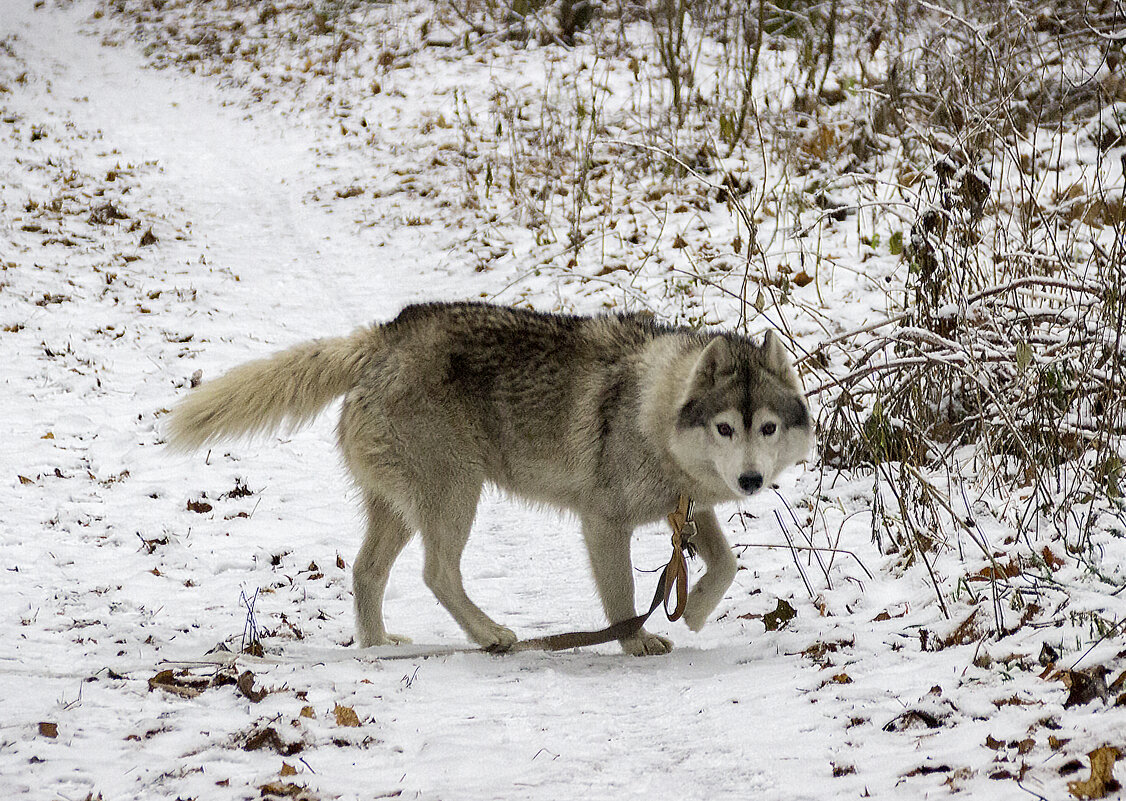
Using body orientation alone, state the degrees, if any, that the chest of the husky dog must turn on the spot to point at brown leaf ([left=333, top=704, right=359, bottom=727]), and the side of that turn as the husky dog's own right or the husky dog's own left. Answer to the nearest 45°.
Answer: approximately 90° to the husky dog's own right

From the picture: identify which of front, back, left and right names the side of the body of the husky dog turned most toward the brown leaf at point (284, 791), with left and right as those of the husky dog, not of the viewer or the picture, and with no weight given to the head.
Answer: right

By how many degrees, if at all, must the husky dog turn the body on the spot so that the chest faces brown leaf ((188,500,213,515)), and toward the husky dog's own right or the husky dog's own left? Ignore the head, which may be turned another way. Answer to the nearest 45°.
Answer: approximately 135° to the husky dog's own left

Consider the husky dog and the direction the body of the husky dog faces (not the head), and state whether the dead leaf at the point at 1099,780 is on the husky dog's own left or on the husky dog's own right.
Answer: on the husky dog's own right

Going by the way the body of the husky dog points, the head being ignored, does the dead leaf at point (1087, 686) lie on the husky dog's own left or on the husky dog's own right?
on the husky dog's own right

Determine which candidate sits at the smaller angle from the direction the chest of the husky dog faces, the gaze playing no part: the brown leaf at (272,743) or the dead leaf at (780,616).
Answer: the dead leaf

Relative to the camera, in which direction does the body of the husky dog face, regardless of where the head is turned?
to the viewer's right
